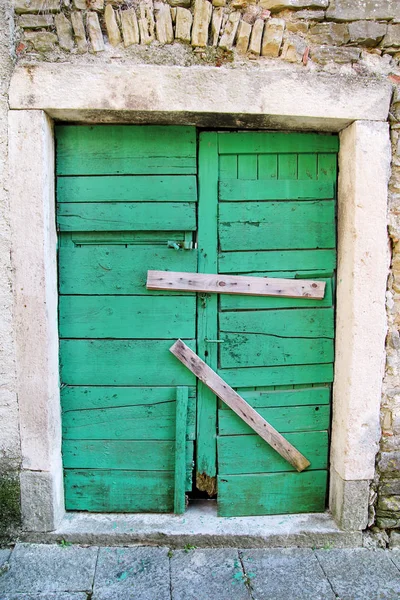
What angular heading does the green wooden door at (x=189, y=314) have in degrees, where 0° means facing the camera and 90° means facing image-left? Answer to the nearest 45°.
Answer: approximately 0°

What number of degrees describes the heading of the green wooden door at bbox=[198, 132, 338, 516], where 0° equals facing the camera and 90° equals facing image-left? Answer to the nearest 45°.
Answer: approximately 0°
